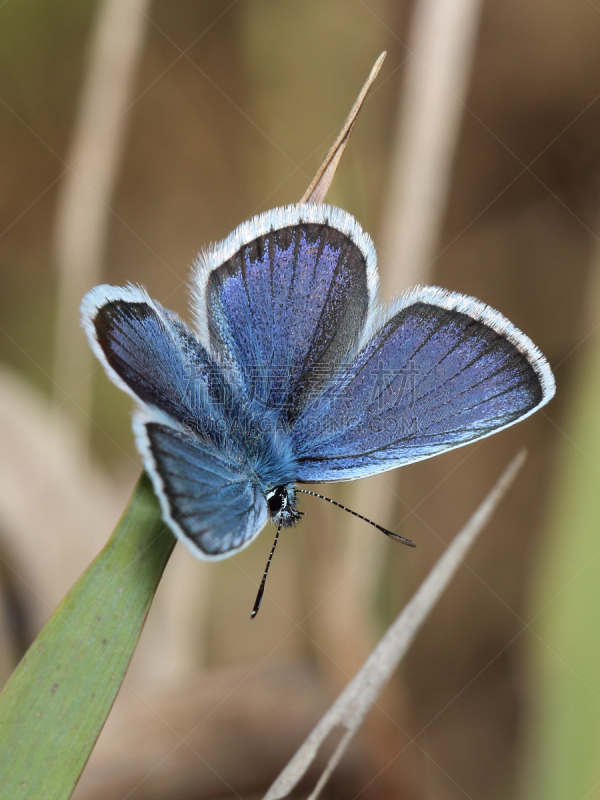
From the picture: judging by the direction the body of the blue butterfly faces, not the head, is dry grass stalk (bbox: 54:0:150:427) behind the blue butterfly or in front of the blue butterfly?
behind

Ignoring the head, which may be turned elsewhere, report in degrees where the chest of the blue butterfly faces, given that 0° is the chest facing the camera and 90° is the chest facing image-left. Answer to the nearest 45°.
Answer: approximately 315°
